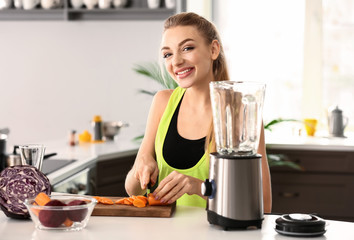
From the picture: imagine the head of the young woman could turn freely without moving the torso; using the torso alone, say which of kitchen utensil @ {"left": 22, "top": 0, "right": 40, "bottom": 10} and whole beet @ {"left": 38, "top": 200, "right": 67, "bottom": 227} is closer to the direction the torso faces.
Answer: the whole beet

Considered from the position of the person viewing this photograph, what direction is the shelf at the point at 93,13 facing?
facing the viewer

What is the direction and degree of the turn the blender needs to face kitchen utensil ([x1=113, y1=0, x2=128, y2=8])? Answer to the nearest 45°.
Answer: approximately 90° to its right

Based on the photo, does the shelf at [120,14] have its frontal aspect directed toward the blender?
yes

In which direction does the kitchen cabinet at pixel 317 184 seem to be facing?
toward the camera

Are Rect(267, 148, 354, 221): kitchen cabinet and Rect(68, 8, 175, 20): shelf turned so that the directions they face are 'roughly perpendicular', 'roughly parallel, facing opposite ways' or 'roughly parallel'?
roughly parallel

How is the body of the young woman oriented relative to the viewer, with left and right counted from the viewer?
facing the viewer and to the left of the viewer

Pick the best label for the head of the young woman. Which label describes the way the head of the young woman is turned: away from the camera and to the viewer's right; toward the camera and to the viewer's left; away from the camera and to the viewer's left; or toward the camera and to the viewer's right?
toward the camera and to the viewer's left
